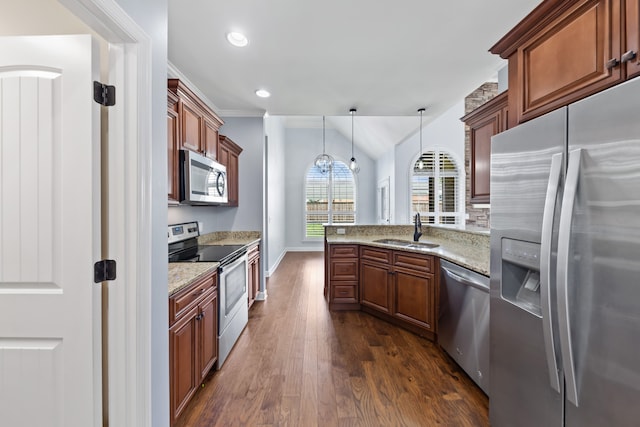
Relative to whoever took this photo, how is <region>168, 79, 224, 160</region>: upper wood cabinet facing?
facing to the right of the viewer

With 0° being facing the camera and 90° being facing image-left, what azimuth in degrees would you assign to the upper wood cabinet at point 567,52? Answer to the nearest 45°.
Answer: approximately 45°

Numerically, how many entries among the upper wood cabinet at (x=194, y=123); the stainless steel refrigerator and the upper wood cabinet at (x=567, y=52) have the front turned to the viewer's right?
1

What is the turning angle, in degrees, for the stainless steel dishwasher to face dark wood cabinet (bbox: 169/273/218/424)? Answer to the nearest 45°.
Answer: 0° — it already faces it

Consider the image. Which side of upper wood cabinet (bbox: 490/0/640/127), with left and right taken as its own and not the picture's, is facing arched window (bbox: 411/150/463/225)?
right

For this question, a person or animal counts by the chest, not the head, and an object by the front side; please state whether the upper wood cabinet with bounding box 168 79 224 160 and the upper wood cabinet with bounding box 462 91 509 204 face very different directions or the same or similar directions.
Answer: very different directions

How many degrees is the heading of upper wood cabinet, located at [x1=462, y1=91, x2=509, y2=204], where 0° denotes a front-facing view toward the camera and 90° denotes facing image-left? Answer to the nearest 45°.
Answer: approximately 45°

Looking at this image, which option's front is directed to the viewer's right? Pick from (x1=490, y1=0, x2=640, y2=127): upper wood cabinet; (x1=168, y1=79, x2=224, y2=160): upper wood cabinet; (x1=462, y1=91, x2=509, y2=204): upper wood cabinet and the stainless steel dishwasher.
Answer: (x1=168, y1=79, x2=224, y2=160): upper wood cabinet

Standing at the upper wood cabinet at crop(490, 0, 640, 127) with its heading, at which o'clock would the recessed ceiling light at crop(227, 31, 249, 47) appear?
The recessed ceiling light is roughly at 1 o'clock from the upper wood cabinet.

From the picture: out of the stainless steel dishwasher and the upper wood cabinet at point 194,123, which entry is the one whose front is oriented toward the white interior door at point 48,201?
the stainless steel dishwasher

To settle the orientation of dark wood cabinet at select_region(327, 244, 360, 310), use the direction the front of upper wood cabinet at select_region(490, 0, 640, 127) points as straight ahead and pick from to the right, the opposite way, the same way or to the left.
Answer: to the left

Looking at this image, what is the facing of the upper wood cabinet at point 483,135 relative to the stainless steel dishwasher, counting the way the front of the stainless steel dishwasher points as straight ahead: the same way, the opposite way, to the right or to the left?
the same way

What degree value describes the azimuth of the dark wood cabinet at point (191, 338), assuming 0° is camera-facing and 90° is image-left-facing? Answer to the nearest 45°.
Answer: approximately 315°

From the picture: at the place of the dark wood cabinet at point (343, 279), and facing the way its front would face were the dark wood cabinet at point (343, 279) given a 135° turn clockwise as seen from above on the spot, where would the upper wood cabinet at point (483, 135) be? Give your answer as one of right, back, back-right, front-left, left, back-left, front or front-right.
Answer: back

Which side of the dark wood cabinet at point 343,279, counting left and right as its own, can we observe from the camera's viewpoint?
front

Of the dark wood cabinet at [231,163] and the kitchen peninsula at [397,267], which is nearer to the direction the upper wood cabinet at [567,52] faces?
the dark wood cabinet

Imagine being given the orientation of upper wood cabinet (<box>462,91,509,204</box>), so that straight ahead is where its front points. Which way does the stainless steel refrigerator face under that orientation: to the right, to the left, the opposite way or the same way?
the same way

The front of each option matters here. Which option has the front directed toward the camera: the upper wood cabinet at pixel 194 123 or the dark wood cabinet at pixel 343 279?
the dark wood cabinet

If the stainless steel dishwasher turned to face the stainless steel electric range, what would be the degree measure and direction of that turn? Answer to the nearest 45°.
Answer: approximately 45° to its right

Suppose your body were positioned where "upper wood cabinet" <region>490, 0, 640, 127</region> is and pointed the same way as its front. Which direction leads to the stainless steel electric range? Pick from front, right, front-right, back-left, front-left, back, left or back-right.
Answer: front-right
